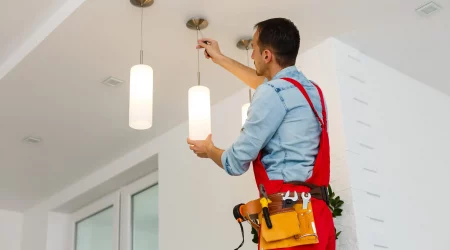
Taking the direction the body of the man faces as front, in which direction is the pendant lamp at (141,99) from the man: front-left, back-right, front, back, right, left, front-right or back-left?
front

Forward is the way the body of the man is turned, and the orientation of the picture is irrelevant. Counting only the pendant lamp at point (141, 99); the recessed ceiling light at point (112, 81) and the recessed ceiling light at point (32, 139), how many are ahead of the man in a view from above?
3

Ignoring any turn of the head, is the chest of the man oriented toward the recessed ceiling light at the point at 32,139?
yes

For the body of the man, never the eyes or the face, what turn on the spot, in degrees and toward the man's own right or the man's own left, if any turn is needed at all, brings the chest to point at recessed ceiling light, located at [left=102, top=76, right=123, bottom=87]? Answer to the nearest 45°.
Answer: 0° — they already face it

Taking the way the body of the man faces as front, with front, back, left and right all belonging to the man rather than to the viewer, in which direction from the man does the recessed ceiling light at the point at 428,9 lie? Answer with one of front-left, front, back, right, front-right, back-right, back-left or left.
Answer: right

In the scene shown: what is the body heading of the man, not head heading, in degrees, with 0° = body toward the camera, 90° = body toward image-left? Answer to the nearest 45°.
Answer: approximately 135°

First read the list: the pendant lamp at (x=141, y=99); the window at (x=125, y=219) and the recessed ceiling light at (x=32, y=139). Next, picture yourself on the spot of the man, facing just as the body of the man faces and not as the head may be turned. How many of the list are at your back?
0

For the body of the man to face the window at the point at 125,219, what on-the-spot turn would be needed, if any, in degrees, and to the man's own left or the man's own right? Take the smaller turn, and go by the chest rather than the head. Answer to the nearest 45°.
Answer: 0° — they already face it
